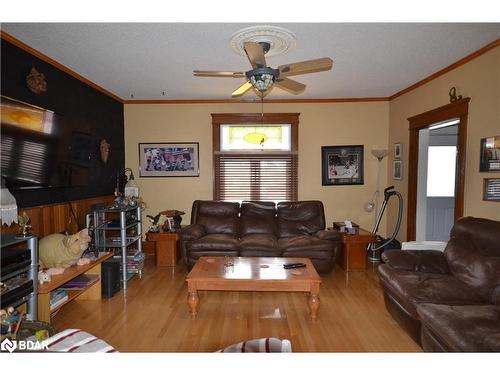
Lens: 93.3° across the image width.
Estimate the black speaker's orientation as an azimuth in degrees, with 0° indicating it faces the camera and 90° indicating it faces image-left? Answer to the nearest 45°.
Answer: approximately 315°

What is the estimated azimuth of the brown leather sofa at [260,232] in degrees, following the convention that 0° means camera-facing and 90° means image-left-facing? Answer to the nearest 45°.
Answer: approximately 0°

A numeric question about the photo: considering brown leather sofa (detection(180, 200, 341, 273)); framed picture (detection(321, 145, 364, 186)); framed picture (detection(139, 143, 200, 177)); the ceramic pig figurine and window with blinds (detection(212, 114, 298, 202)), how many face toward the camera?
4

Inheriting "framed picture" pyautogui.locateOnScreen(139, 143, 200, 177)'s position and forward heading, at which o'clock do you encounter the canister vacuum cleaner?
The canister vacuum cleaner is roughly at 10 o'clock from the framed picture.

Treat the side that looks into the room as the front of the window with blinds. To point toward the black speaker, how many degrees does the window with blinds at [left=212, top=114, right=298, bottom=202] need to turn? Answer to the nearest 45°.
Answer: approximately 45° to its right
